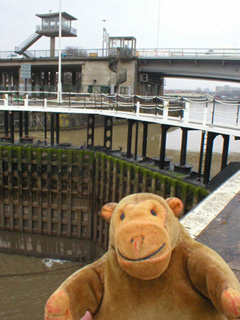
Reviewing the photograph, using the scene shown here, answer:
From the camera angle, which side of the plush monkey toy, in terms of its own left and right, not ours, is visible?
front

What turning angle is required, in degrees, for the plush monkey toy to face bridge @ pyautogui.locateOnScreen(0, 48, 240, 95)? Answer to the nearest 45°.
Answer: approximately 180°
